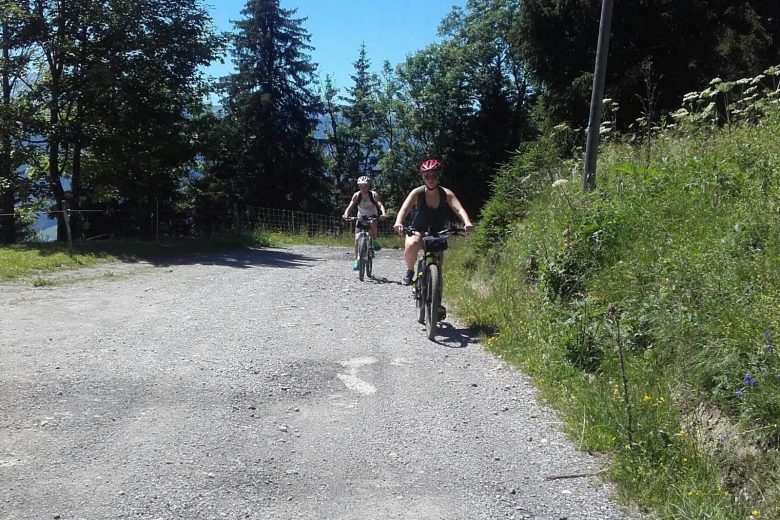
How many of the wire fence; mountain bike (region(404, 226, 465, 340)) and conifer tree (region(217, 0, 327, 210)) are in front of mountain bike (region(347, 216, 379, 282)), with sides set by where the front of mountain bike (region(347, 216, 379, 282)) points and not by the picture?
1

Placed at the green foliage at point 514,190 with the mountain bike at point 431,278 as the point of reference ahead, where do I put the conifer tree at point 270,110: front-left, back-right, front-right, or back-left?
back-right

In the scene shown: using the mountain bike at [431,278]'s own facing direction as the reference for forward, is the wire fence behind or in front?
behind

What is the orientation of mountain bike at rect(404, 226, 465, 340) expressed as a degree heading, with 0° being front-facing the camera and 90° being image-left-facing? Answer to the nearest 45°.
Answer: approximately 0°

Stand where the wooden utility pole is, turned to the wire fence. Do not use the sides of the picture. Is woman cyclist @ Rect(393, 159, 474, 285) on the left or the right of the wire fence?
left

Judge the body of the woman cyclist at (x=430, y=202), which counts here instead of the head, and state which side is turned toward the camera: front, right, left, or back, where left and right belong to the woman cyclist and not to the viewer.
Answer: front

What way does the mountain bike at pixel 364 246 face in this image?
toward the camera

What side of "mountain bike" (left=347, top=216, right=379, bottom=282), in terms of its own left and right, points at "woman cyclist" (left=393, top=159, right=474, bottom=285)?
front

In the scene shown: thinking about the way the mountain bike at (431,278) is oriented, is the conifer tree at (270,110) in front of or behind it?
behind

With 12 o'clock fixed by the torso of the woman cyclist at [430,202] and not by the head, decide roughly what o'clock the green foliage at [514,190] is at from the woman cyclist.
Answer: The green foliage is roughly at 7 o'clock from the woman cyclist.

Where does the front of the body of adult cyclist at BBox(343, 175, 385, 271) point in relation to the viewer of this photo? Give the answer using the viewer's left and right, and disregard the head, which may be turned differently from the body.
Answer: facing the viewer

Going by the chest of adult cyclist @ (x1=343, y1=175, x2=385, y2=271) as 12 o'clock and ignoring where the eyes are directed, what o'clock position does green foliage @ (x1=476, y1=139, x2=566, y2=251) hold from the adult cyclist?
The green foliage is roughly at 10 o'clock from the adult cyclist.
